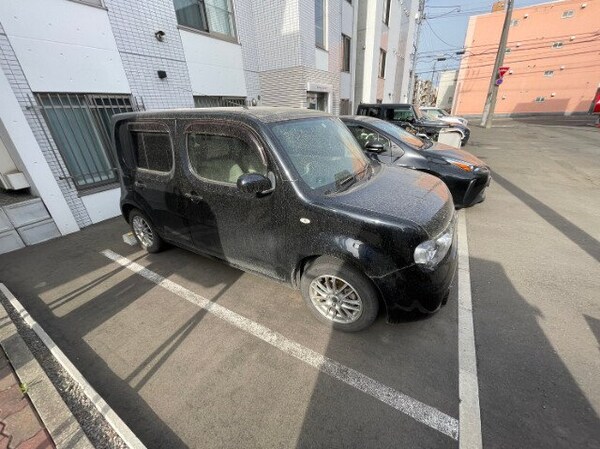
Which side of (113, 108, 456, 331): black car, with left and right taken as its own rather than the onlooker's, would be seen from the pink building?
left

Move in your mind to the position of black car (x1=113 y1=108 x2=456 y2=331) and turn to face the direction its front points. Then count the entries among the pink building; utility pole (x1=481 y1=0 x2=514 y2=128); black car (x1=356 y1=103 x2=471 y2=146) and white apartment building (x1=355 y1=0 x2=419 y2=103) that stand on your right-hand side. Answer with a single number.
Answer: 0

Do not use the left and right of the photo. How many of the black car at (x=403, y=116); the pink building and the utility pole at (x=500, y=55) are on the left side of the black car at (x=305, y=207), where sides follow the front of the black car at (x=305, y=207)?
3

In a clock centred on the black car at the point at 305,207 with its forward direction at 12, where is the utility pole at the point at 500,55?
The utility pole is roughly at 9 o'clock from the black car.

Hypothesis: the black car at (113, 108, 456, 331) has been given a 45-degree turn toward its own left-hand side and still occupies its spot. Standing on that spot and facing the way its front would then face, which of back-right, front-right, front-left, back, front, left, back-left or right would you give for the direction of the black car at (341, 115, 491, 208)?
front-left

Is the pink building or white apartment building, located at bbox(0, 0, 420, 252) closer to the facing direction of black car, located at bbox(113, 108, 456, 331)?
the pink building

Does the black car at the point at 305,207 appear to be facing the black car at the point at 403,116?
no

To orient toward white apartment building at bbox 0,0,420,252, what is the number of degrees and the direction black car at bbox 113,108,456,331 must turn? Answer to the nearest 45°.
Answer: approximately 180°

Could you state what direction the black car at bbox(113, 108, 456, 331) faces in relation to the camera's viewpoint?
facing the viewer and to the right of the viewer
